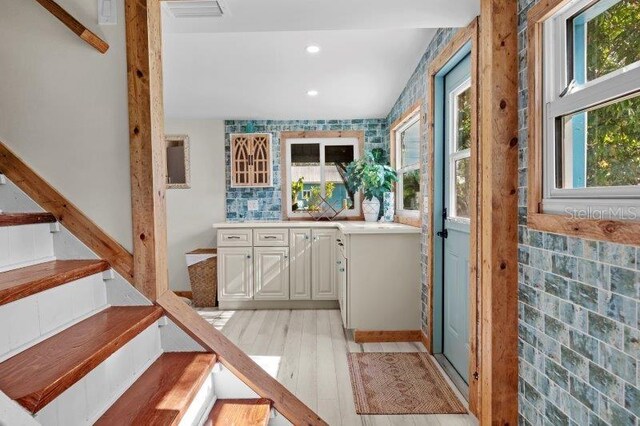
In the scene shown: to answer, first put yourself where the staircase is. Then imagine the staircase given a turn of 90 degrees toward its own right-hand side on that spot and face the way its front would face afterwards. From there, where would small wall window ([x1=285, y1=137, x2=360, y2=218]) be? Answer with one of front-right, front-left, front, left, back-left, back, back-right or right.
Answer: back

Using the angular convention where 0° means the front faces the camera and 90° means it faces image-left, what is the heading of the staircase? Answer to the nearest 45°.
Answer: approximately 315°

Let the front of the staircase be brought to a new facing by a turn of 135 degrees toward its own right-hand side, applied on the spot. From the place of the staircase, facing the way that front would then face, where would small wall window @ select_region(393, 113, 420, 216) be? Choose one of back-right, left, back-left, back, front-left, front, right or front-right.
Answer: back-right

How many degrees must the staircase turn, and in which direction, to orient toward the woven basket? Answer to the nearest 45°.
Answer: approximately 135° to its left

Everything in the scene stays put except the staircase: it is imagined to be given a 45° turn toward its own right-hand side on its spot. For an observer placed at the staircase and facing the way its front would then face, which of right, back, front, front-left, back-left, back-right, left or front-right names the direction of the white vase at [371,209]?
back-left

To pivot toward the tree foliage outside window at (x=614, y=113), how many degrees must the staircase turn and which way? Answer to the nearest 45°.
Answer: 0° — it already faces it

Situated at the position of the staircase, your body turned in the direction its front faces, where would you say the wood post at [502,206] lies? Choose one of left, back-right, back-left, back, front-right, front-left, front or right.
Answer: front-left

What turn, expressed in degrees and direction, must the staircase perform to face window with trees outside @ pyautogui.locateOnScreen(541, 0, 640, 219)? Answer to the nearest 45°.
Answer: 0° — it already faces it

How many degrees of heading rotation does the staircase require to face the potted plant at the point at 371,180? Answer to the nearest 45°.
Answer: approximately 90° to its left

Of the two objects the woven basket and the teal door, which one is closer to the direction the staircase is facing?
the teal door

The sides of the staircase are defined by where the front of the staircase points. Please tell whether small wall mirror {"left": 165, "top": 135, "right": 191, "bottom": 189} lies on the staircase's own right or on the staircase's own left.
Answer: on the staircase's own left

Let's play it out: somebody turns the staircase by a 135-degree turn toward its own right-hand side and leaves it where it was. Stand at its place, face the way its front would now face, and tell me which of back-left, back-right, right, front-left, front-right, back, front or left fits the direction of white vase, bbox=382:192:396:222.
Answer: back-right
